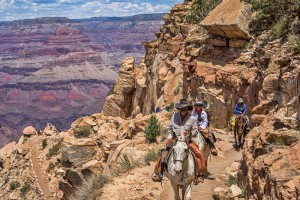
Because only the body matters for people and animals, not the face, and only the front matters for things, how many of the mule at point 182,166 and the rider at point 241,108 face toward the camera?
2

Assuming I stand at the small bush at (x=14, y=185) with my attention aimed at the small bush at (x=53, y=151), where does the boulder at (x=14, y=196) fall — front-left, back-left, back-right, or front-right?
back-right

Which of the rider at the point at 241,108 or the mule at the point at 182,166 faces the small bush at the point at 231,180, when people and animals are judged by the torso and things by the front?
the rider

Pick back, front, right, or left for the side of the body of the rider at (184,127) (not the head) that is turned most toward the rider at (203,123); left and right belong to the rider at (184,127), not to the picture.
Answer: back

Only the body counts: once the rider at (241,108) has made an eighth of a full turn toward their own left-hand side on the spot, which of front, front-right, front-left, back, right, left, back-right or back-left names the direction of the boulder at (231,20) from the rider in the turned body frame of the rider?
back-left

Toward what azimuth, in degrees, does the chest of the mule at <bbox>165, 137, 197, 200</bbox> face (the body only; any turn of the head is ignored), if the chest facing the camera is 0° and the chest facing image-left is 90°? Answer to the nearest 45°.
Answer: approximately 0°

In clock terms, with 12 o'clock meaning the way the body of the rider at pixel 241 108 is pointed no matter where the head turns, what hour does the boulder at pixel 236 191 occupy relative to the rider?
The boulder is roughly at 12 o'clock from the rider.

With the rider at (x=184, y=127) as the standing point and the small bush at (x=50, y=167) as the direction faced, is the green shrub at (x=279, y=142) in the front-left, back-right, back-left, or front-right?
back-right
